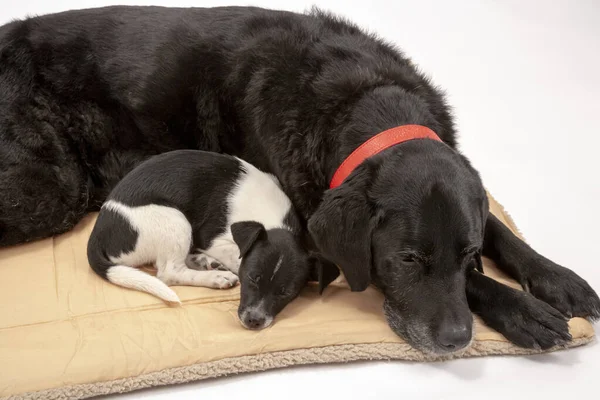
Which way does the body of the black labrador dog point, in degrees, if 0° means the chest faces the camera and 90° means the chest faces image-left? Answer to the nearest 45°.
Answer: approximately 315°
